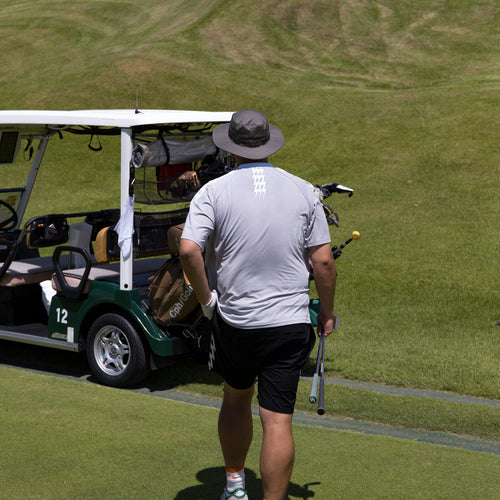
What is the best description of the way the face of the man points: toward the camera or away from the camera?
away from the camera

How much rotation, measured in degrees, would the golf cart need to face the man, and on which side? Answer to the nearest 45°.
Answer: approximately 135° to its left

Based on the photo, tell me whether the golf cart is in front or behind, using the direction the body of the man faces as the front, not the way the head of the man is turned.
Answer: in front

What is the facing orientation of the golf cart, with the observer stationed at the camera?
facing away from the viewer and to the left of the viewer

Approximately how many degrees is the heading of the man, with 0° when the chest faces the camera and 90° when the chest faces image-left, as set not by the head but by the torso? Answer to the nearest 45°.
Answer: approximately 180°

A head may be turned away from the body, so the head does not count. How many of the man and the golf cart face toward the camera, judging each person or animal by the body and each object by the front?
0
